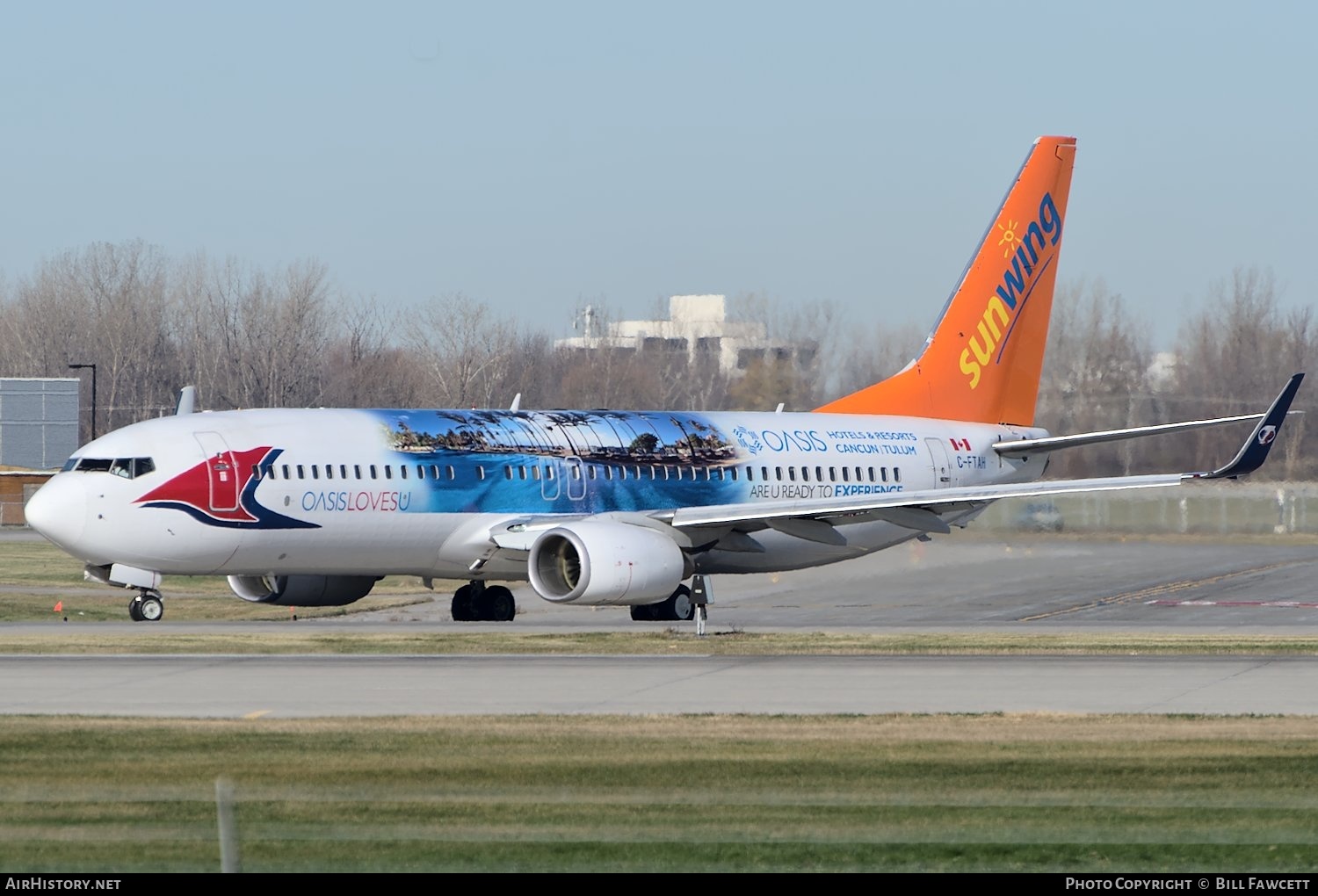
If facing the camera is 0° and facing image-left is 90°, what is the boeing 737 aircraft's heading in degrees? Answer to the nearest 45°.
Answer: approximately 45°
